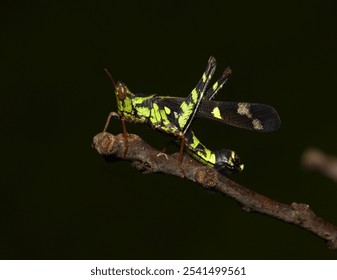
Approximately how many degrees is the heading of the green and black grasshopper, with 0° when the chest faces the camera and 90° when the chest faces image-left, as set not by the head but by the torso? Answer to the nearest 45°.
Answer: approximately 90°
